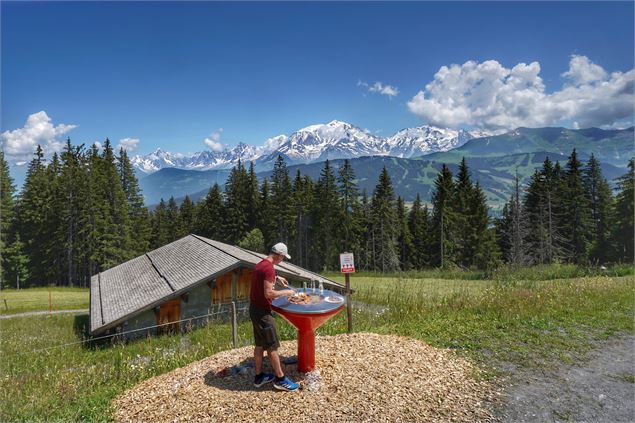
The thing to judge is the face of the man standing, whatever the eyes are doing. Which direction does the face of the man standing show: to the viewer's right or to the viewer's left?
to the viewer's right

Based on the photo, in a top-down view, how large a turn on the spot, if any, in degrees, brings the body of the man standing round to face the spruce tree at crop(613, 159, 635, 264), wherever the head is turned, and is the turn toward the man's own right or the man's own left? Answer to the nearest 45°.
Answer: approximately 45° to the man's own left

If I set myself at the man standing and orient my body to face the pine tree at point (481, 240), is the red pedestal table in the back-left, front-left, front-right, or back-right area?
front-right

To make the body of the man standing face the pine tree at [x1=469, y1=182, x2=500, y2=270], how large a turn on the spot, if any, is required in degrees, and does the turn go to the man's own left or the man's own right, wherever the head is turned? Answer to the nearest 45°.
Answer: approximately 45° to the man's own left

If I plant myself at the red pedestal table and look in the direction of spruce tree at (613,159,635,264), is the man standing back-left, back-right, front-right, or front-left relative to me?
back-left

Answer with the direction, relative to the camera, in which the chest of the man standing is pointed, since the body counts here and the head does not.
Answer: to the viewer's right
